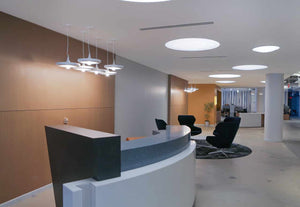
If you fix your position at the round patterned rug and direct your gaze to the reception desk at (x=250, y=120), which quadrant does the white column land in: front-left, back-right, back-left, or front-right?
front-right

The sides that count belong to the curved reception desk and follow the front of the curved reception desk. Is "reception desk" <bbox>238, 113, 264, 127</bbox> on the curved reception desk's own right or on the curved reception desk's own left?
on the curved reception desk's own left

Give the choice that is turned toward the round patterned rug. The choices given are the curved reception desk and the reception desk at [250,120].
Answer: the reception desk

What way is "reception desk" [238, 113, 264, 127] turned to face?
toward the camera

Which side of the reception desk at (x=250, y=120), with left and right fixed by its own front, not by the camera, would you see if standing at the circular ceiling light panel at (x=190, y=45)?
front

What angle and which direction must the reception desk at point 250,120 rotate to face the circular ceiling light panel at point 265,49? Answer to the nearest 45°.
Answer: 0° — it already faces it

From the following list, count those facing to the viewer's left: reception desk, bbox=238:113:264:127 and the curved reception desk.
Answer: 0

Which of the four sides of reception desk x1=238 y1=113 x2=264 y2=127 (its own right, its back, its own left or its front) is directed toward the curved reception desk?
front

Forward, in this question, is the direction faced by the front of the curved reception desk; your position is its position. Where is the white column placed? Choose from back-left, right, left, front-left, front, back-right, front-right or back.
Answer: left

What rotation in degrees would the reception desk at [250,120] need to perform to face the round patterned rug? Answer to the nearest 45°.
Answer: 0° — it already faces it

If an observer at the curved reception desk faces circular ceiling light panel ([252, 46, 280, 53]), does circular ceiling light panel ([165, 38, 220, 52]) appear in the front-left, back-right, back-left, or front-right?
front-left
